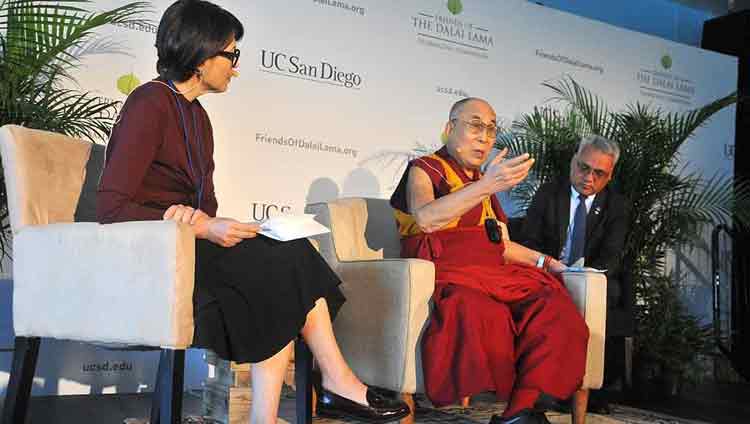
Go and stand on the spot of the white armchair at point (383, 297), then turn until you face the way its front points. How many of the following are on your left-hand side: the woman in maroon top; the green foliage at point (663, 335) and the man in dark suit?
2

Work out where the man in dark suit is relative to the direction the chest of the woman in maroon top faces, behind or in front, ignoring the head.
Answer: in front

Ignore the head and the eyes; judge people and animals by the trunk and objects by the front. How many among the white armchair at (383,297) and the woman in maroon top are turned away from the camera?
0

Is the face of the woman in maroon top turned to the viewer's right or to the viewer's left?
to the viewer's right

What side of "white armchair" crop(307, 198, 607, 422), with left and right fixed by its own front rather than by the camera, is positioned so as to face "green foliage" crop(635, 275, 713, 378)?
left

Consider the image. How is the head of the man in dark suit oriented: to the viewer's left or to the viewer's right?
to the viewer's left

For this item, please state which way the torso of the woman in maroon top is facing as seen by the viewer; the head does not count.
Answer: to the viewer's right

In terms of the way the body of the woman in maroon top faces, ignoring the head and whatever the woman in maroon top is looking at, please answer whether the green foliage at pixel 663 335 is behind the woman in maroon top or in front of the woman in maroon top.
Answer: in front

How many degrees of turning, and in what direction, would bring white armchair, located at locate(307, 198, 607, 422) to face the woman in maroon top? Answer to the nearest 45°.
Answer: approximately 90° to its right

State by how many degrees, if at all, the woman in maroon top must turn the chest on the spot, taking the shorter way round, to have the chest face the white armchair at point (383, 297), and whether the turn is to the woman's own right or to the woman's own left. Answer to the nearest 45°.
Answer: approximately 45° to the woman's own left
